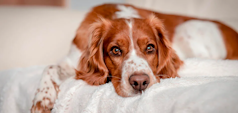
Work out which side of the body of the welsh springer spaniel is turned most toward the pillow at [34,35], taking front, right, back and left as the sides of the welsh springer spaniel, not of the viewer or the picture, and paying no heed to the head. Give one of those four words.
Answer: right

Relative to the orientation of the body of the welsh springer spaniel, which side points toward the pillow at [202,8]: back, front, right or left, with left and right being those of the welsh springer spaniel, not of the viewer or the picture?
back

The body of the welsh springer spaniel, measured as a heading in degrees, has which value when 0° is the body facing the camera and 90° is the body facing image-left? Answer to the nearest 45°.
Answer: approximately 45°
